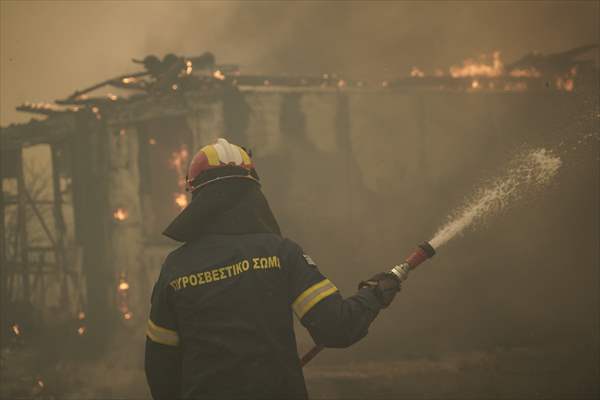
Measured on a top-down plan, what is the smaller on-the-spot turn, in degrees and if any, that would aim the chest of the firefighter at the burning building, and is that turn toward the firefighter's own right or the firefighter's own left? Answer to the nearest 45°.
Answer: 0° — they already face it

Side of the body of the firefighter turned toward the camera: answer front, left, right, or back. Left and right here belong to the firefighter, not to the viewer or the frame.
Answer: back
